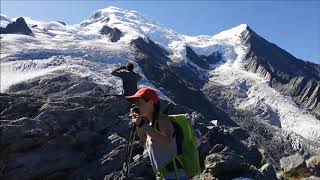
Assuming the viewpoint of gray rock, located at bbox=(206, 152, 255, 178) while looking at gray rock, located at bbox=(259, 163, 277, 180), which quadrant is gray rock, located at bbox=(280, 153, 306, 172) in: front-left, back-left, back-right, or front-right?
front-left

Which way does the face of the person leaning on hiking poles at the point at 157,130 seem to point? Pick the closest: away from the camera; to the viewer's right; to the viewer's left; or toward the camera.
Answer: to the viewer's left

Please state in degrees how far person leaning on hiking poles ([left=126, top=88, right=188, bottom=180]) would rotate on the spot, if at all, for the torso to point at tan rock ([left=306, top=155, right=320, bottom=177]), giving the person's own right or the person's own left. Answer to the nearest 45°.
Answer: approximately 135° to the person's own right

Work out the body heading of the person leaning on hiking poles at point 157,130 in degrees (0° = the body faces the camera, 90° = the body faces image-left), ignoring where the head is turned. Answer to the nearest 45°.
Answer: approximately 90°

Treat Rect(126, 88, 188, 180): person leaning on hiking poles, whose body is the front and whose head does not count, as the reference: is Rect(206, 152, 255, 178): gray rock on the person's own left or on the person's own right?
on the person's own right

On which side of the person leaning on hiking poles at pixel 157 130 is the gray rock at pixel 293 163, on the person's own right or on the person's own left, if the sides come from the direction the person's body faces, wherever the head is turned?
on the person's own right
